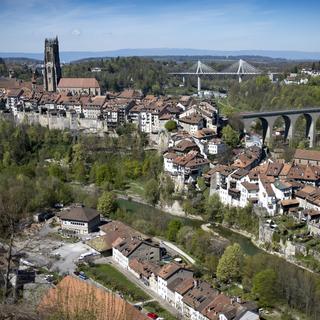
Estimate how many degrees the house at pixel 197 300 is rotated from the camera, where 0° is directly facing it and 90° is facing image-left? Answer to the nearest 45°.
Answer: approximately 45°

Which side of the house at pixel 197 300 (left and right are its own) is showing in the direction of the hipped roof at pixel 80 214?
right

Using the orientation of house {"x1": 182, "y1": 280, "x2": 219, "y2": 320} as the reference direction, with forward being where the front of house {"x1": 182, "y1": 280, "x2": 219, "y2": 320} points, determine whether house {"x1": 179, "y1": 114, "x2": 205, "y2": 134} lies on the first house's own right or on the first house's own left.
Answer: on the first house's own right

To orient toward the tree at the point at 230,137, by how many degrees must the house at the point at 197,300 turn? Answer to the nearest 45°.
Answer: approximately 135° to its right

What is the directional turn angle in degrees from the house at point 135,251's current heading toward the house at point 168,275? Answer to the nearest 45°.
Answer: approximately 90° to its left

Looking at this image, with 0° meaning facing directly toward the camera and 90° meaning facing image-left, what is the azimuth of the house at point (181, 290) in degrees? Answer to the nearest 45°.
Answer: approximately 45°

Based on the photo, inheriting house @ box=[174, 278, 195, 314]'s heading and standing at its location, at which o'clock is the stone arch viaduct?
The stone arch viaduct is roughly at 5 o'clock from the house.

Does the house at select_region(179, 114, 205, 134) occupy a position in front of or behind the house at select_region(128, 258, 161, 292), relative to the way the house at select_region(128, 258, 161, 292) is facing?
behind

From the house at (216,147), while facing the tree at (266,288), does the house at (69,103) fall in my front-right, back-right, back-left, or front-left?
back-right

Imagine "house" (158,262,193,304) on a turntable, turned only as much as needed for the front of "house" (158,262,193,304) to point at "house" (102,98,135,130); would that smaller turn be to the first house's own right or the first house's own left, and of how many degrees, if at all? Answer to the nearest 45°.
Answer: approximately 135° to the first house's own right

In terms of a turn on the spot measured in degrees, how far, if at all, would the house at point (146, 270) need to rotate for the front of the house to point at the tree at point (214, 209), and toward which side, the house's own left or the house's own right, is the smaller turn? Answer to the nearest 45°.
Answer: approximately 180°

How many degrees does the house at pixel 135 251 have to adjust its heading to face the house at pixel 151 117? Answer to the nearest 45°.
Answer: approximately 135° to its right

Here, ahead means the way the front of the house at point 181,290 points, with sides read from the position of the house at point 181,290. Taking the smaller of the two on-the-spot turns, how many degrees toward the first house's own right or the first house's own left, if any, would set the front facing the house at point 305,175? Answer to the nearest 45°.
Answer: approximately 180°
